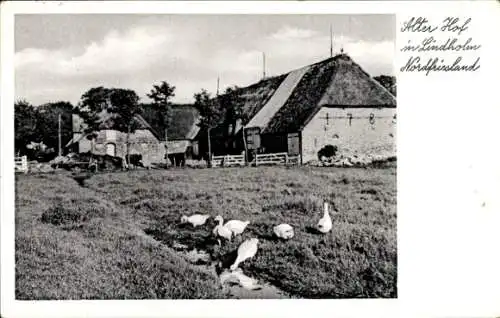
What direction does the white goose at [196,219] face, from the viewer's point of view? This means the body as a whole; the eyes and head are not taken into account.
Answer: to the viewer's left

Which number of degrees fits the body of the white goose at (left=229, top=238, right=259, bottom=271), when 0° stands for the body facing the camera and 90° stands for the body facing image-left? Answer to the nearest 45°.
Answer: approximately 45°
